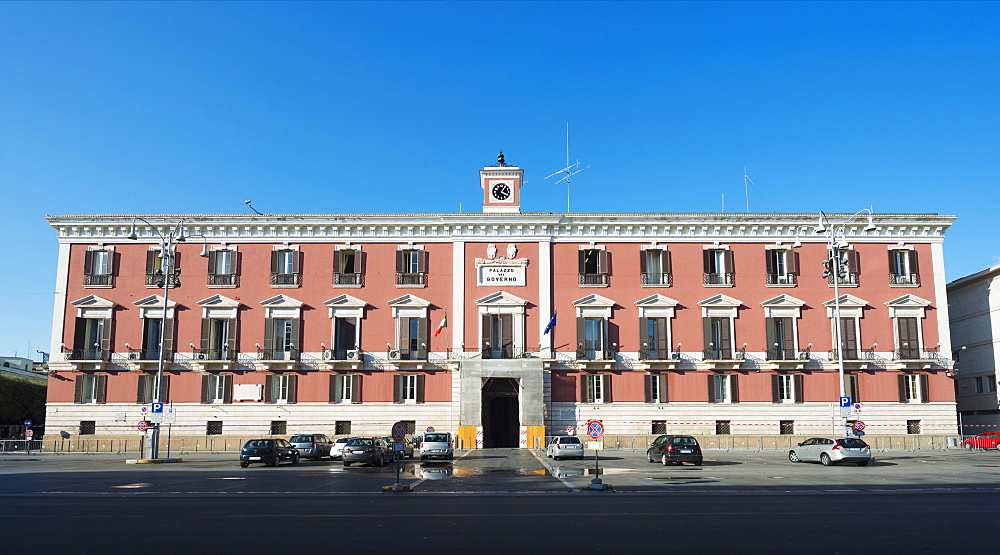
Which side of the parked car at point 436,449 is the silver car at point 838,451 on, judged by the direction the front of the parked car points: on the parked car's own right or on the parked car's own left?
on the parked car's own right

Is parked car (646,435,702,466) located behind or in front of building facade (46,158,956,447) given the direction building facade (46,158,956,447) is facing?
in front

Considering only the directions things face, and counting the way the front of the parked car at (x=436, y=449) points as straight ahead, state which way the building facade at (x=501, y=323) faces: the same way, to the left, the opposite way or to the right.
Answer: the opposite way

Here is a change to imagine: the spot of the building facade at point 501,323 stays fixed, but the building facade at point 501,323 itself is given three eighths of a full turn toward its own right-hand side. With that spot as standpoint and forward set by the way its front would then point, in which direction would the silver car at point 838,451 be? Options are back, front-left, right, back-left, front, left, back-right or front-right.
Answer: back

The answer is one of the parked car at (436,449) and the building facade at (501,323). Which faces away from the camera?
the parked car

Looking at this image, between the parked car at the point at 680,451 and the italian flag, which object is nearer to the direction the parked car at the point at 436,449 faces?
the italian flag

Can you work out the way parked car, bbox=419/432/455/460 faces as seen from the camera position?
facing away from the viewer

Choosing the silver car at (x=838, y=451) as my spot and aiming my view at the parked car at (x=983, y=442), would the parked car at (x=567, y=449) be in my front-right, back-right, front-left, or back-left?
back-left

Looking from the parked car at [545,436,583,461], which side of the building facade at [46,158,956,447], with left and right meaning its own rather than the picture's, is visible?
front

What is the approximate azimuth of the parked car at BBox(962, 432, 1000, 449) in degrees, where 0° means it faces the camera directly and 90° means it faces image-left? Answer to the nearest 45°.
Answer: approximately 90°

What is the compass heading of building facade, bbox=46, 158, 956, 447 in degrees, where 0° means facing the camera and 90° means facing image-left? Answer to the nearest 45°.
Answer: approximately 0°

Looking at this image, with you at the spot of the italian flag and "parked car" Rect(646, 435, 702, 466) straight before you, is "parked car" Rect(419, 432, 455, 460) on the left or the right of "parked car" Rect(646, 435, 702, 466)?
right
